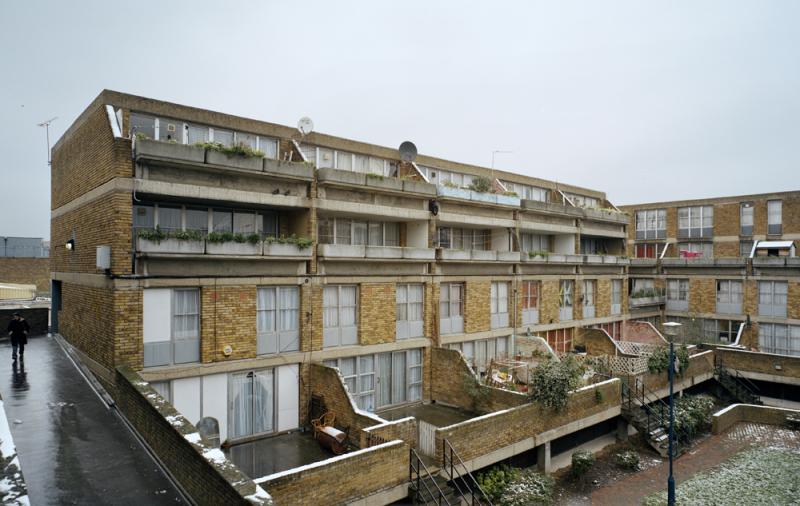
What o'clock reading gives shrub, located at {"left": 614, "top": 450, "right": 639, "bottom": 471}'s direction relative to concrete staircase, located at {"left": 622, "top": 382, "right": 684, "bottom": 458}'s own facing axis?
The shrub is roughly at 2 o'clock from the concrete staircase.

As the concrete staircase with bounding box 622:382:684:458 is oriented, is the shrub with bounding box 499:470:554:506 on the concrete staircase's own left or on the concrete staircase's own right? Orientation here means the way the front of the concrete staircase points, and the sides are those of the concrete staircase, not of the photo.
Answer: on the concrete staircase's own right

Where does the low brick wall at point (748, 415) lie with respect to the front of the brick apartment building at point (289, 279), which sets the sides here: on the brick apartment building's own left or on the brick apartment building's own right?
on the brick apartment building's own left

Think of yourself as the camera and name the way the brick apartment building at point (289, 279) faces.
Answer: facing the viewer and to the right of the viewer

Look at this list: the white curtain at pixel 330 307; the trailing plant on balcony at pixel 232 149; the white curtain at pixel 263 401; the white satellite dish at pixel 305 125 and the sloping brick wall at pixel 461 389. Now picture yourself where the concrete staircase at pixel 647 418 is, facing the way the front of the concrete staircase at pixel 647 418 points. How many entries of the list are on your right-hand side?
5

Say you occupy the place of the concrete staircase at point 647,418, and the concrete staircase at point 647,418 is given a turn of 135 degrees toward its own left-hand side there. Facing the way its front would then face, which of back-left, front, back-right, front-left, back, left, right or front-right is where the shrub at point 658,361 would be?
front

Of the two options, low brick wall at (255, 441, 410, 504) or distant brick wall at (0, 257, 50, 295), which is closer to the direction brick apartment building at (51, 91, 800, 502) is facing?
the low brick wall
